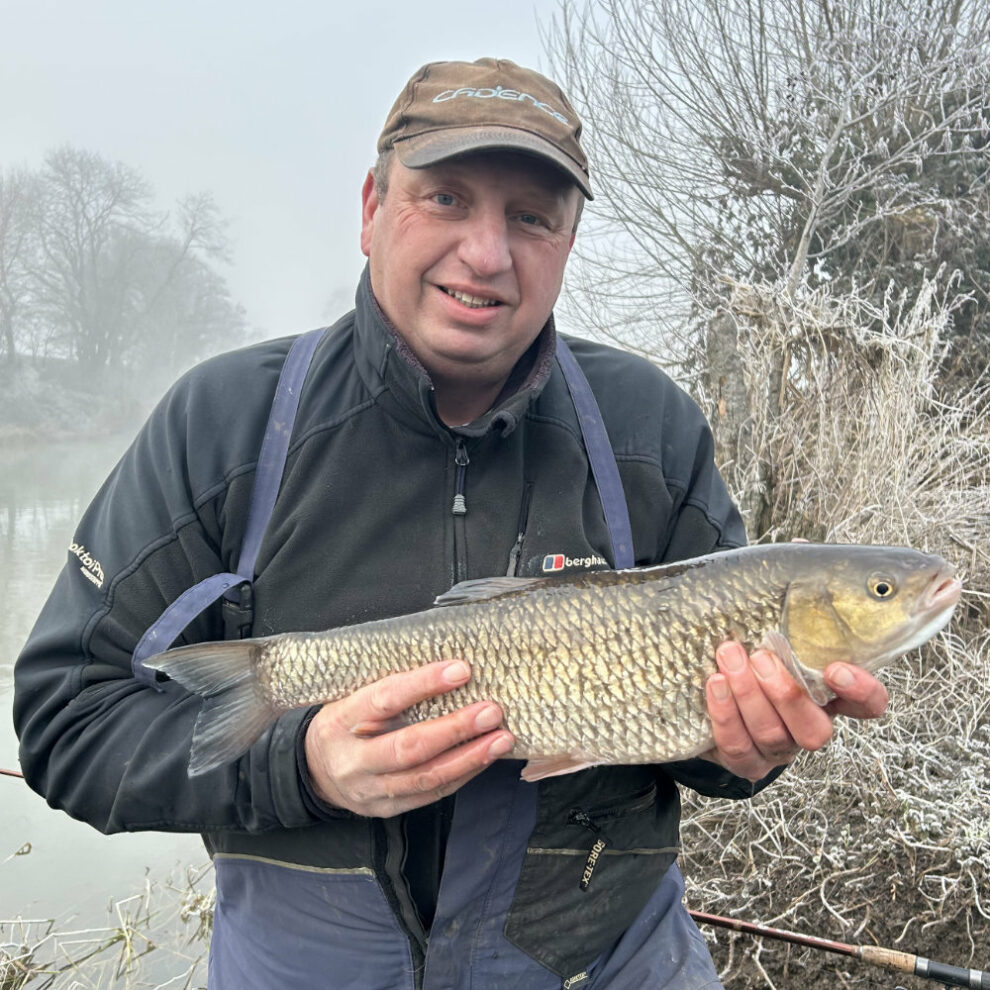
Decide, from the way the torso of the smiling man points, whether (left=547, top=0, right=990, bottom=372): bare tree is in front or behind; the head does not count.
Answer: behind

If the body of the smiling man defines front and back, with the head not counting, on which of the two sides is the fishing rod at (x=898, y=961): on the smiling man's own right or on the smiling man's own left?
on the smiling man's own left

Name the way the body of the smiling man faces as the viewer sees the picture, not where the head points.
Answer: toward the camera
